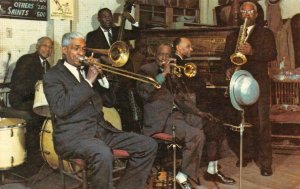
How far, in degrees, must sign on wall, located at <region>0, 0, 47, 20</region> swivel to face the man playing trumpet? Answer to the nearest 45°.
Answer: approximately 45° to its left

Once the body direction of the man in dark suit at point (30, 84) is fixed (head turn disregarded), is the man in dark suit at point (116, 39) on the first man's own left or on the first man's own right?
on the first man's own left

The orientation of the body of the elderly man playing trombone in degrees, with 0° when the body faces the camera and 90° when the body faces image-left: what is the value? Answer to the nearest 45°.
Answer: approximately 315°
